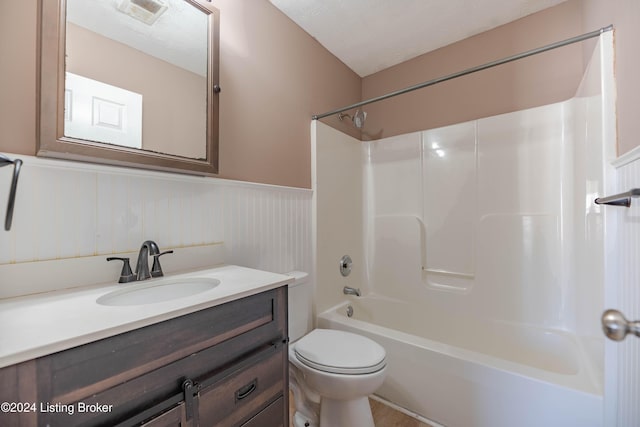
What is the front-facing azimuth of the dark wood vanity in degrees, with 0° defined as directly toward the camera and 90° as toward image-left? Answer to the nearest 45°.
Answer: approximately 315°

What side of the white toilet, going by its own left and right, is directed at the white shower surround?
left

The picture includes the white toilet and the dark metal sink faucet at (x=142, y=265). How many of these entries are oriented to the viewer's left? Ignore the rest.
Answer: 0

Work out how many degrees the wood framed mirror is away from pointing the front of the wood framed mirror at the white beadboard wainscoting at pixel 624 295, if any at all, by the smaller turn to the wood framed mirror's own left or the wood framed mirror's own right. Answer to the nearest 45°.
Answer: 0° — it already faces it

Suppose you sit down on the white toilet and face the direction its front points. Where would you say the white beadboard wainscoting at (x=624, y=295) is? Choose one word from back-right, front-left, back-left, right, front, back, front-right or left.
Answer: front-left

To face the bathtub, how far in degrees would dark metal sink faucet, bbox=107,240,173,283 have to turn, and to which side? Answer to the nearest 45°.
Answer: approximately 45° to its left

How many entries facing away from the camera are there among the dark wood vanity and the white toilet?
0

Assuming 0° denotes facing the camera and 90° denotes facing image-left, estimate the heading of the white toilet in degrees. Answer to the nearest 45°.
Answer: approximately 315°

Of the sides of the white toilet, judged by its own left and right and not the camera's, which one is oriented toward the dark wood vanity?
right

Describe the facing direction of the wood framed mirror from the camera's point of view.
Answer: facing the viewer and to the right of the viewer
